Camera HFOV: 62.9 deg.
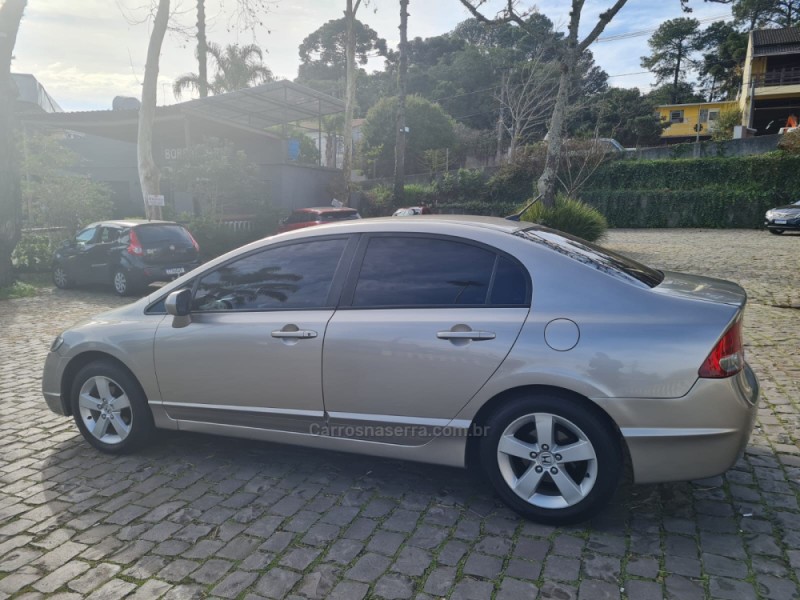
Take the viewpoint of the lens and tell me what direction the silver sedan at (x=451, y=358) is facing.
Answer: facing away from the viewer and to the left of the viewer

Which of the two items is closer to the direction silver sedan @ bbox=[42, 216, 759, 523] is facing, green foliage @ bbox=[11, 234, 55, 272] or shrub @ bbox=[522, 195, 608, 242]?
the green foliage

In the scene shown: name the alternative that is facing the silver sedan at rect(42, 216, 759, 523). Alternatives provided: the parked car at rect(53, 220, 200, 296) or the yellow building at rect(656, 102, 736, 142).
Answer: the yellow building

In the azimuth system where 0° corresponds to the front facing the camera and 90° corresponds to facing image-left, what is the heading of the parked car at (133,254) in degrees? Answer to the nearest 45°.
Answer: approximately 135°

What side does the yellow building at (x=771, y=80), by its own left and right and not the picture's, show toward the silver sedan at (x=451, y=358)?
front

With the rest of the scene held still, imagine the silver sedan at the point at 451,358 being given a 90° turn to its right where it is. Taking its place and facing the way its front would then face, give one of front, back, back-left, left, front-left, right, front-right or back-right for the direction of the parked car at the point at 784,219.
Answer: front

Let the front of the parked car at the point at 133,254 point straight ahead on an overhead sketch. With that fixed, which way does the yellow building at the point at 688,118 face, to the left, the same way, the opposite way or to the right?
to the left

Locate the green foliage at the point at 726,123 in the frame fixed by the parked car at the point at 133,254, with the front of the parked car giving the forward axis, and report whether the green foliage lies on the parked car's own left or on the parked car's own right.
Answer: on the parked car's own right

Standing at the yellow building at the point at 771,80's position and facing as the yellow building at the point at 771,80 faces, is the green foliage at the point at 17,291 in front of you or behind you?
in front

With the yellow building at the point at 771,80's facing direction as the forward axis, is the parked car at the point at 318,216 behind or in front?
in front

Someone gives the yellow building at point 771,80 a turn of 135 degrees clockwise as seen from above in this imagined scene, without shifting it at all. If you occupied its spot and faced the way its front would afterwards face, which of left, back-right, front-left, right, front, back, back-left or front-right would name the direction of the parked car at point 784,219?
back-left

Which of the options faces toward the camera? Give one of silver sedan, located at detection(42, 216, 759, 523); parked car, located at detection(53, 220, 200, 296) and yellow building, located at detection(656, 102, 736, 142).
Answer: the yellow building

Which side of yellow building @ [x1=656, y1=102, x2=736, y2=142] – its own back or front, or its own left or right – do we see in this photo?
front

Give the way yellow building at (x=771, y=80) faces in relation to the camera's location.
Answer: facing the viewer

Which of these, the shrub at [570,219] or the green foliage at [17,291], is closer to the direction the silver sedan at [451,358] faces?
the green foliage

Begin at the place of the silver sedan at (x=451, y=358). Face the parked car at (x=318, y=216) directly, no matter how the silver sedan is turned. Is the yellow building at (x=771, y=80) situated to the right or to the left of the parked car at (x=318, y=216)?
right
